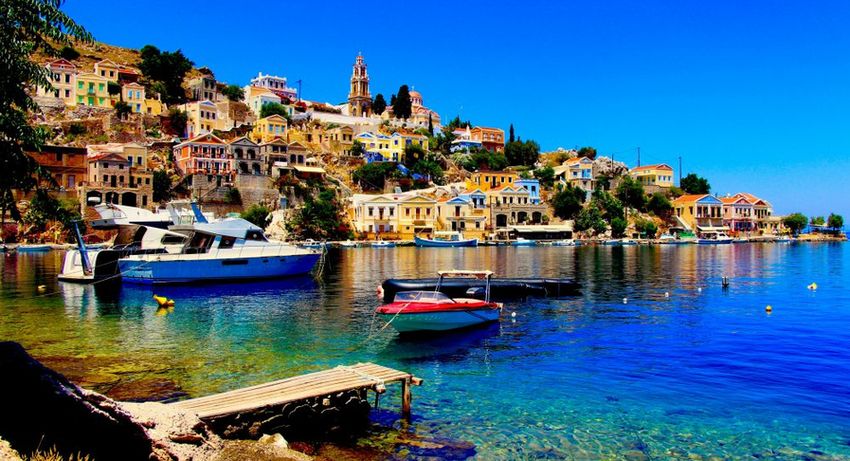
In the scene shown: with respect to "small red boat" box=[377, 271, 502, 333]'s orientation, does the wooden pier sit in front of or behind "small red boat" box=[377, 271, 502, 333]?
in front

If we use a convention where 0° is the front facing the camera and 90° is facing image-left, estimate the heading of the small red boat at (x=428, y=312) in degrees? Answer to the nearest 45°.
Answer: approximately 45°

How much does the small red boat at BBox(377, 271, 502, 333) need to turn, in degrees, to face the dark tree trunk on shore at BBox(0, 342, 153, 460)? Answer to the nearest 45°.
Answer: approximately 45° to its left

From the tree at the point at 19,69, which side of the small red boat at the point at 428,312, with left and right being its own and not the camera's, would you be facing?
front
